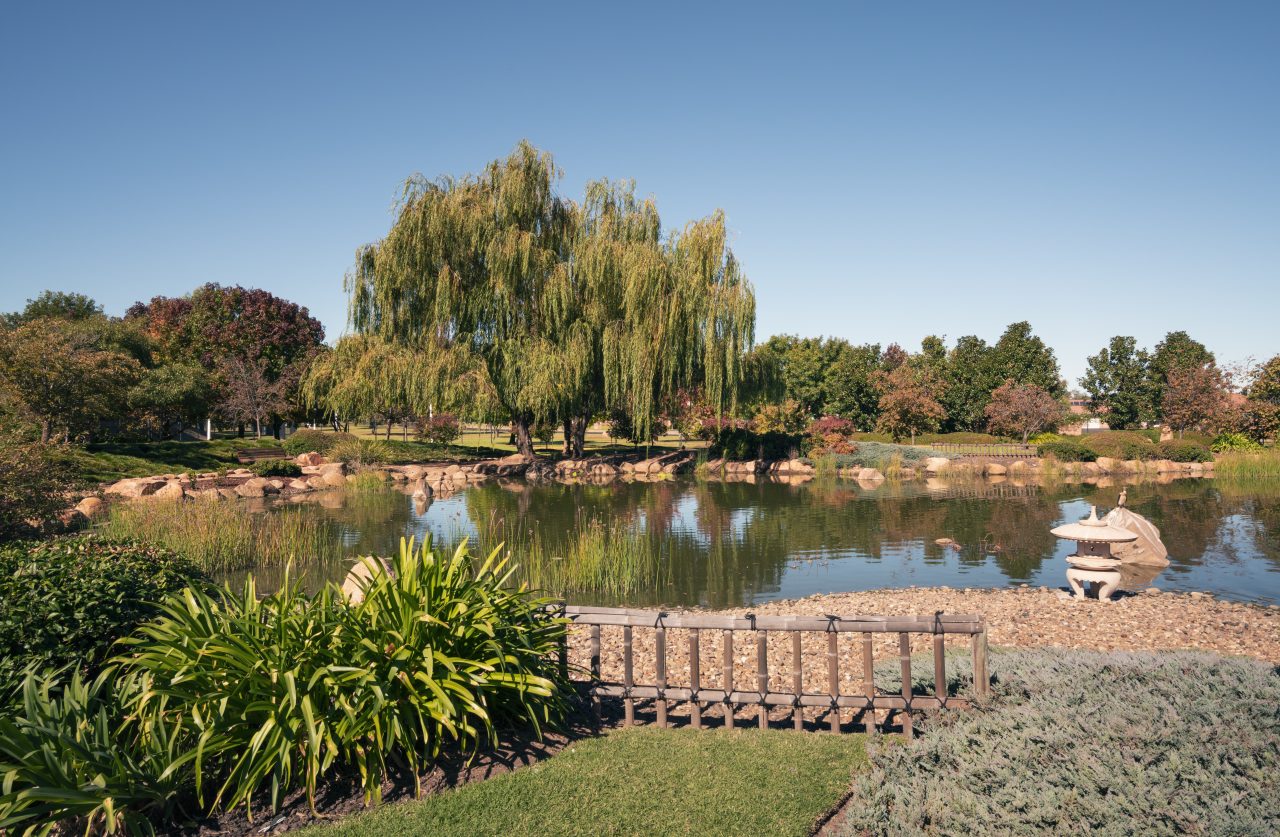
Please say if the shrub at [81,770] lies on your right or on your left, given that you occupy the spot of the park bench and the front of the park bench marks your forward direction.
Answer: on your right

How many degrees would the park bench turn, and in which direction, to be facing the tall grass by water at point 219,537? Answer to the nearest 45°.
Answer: approximately 45° to its right

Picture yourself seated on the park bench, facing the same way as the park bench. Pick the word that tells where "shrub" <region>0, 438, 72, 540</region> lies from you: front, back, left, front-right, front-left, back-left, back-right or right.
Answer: front-right

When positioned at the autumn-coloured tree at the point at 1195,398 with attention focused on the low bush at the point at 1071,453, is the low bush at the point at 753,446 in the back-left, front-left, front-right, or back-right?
front-right

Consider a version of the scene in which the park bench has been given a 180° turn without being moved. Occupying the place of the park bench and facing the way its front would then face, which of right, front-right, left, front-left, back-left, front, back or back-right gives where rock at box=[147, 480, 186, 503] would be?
back-left

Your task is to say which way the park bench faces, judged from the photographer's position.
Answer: facing the viewer and to the right of the viewer

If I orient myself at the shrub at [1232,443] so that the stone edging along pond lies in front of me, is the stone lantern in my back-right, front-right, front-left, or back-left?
front-left

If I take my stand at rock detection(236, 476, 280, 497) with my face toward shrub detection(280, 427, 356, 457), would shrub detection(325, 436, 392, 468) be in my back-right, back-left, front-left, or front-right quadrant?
front-right

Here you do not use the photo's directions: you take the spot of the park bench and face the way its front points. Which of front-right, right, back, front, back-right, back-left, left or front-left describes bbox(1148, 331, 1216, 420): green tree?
front-left

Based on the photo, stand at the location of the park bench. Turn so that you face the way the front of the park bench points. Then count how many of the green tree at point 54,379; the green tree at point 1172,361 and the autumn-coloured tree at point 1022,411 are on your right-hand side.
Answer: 1

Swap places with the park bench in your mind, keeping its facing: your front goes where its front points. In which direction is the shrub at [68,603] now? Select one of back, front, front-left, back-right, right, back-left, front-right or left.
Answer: front-right

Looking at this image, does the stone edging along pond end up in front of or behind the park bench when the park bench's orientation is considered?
in front
